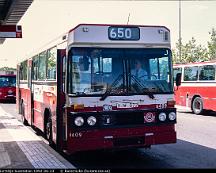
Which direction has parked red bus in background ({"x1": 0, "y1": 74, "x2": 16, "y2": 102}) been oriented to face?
toward the camera

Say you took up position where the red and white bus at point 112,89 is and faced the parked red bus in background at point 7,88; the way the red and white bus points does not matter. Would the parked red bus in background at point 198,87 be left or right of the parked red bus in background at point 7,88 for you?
right

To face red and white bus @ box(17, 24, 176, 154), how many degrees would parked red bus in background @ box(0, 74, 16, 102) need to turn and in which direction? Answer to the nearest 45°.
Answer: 0° — it already faces it

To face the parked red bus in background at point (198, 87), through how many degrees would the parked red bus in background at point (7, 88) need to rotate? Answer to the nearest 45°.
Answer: approximately 45° to its left
